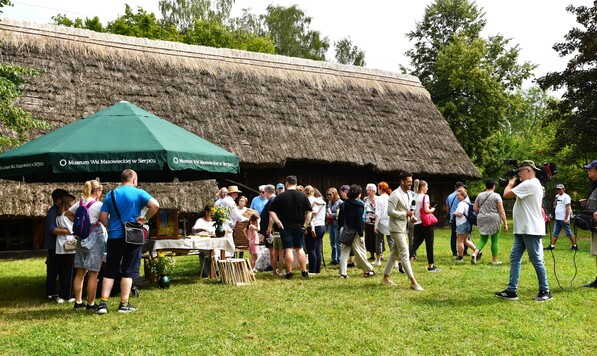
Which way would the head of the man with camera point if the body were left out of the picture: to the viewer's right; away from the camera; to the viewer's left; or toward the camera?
to the viewer's left

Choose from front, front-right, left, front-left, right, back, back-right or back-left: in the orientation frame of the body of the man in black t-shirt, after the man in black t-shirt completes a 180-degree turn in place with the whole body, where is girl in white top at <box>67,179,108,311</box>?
front-right

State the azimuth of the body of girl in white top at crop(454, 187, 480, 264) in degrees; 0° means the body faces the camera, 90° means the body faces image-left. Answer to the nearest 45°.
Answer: approximately 90°

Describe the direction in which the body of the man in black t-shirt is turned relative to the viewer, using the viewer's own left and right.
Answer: facing away from the viewer

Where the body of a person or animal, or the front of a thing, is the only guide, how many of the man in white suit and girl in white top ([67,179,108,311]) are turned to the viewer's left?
0

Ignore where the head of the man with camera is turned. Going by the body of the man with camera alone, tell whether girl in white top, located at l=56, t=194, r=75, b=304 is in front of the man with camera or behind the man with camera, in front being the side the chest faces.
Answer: in front

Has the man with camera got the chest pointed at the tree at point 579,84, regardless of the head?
no

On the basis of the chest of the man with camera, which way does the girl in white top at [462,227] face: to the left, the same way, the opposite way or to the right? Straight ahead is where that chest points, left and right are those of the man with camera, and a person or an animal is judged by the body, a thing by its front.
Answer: the same way

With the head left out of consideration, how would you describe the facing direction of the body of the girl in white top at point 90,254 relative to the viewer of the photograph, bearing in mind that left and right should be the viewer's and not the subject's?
facing away from the viewer and to the right of the viewer

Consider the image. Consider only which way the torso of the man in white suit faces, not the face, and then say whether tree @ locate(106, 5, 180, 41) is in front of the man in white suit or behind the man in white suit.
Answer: behind

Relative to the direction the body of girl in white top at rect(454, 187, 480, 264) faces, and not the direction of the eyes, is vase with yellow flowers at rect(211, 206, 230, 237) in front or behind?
in front

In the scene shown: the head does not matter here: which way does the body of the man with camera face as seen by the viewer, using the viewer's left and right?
facing to the left of the viewer

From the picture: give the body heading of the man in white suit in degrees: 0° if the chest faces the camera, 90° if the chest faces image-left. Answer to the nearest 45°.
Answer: approximately 315°
